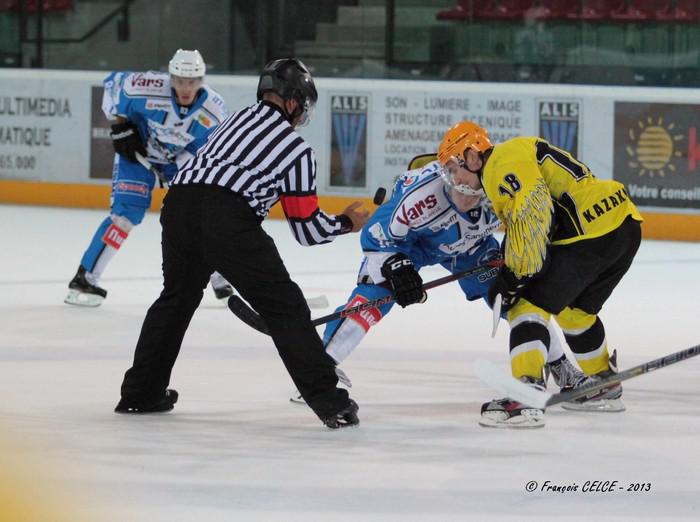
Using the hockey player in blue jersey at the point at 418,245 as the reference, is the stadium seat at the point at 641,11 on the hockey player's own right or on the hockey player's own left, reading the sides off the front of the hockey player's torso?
on the hockey player's own left

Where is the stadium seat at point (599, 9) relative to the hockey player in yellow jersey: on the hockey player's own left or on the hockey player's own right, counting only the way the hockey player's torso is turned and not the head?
on the hockey player's own right

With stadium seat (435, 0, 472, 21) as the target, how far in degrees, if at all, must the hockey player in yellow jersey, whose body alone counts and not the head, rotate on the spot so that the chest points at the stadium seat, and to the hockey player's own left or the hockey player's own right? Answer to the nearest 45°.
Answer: approximately 90° to the hockey player's own right

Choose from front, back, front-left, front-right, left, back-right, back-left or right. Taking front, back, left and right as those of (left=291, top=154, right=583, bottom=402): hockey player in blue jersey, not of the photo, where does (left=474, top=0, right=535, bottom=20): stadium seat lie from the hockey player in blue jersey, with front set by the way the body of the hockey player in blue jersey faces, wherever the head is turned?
back-left

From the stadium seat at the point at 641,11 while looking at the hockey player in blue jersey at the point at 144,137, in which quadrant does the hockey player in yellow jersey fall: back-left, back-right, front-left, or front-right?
front-left

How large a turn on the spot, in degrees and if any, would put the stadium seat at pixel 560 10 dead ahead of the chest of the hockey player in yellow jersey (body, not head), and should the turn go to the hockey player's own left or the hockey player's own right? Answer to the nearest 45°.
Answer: approximately 90° to the hockey player's own right

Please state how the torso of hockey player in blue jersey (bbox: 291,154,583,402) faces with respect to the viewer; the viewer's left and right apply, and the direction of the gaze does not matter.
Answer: facing the viewer and to the right of the viewer

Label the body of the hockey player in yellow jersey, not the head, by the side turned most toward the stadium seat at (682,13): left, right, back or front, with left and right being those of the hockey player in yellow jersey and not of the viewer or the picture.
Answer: right

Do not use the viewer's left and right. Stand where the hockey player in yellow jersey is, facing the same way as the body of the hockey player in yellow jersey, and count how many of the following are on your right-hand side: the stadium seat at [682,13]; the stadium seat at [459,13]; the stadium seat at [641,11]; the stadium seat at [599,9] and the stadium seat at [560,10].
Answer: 5

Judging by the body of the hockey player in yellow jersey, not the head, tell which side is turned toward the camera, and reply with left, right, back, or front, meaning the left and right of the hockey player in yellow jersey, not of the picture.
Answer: left

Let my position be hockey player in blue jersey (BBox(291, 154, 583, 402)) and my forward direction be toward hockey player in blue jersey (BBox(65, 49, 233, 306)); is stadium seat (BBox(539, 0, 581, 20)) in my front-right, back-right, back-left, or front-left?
front-right

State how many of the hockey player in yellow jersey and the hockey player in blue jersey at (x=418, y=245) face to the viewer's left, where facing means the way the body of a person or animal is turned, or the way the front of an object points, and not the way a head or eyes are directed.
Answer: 1

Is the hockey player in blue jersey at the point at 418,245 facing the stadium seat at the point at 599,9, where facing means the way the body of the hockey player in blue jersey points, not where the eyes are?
no

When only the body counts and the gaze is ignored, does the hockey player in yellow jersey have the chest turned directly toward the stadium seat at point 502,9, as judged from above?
no

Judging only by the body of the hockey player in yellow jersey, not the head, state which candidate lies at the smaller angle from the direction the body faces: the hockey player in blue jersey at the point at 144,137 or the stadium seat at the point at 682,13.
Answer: the hockey player in blue jersey
